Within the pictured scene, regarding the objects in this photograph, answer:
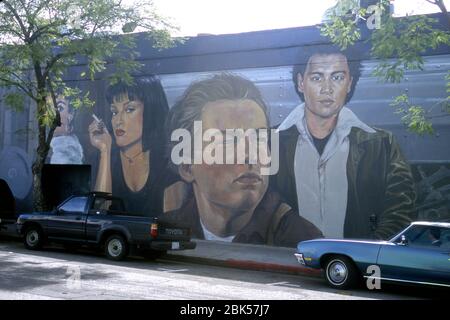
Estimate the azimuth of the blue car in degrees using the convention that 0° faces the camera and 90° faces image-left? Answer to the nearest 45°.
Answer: approximately 90°

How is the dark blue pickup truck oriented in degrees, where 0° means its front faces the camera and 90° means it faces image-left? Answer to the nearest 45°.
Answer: approximately 135°

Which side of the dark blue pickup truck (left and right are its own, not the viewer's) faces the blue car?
back
